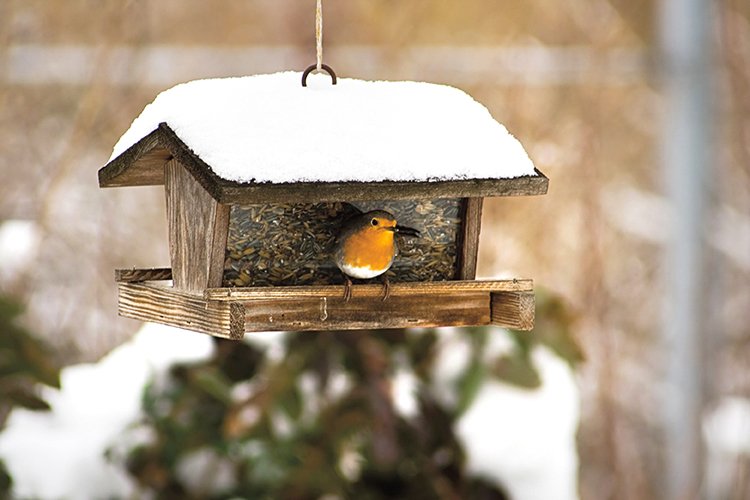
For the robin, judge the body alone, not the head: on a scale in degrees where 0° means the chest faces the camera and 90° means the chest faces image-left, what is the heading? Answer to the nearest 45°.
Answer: approximately 315°

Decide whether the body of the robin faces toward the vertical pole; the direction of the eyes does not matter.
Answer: no
